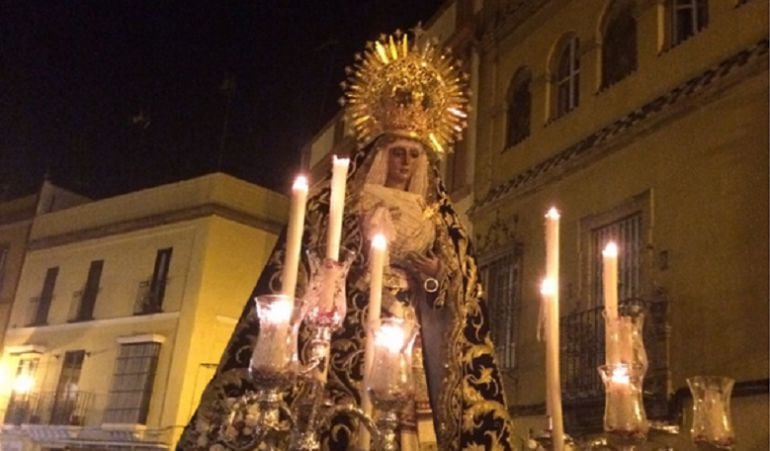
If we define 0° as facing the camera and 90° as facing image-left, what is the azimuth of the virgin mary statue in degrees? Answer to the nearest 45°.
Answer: approximately 315°

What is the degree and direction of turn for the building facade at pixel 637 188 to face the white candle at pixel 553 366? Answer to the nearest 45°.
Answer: approximately 45° to its left

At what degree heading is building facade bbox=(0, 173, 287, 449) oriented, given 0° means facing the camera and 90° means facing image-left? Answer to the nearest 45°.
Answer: approximately 45°

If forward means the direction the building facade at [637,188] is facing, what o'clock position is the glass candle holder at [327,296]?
The glass candle holder is roughly at 11 o'clock from the building facade.

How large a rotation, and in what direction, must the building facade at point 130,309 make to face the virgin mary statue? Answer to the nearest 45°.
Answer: approximately 45° to its left

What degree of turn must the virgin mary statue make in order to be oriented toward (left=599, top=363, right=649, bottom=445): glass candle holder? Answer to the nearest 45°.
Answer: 0° — it already faces it

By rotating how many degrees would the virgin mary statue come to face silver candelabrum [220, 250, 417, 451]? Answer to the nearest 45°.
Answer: approximately 45° to its right

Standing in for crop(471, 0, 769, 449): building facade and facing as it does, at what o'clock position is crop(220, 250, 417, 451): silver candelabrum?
The silver candelabrum is roughly at 11 o'clock from the building facade.

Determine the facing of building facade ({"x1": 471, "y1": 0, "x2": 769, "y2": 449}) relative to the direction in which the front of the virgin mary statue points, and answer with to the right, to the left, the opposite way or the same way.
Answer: to the right

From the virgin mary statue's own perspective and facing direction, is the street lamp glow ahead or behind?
behind
